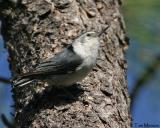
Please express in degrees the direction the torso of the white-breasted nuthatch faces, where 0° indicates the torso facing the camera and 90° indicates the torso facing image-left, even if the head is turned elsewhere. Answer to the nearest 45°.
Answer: approximately 270°
